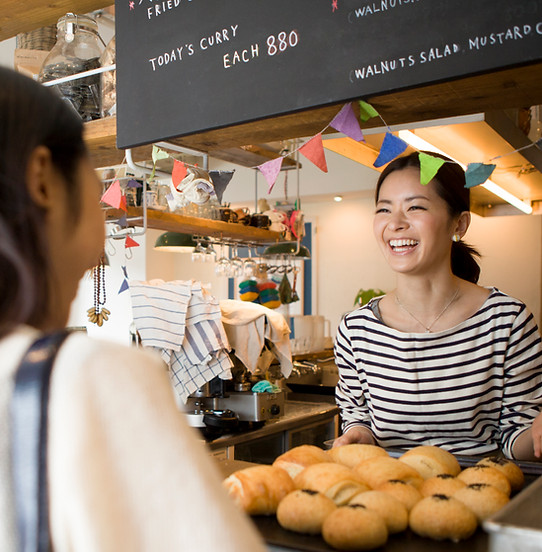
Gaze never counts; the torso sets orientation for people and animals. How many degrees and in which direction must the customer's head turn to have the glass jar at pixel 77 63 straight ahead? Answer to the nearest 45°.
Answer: approximately 45° to its left

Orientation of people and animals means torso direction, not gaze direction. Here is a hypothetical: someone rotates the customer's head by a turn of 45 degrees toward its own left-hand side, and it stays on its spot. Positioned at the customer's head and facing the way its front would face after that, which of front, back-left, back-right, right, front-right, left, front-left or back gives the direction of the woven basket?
front

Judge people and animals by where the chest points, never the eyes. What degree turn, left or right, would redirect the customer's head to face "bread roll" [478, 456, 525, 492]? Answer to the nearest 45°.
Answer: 0° — it already faces it

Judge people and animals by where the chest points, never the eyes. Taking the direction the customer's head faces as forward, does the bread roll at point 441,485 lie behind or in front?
in front

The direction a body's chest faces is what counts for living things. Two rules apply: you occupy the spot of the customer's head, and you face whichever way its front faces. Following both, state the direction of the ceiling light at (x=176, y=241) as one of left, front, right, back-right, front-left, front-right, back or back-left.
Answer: front-left

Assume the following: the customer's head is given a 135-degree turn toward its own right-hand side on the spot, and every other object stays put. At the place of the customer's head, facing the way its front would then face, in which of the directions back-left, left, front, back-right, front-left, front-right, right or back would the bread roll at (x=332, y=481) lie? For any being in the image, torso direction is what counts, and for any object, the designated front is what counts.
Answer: back-left

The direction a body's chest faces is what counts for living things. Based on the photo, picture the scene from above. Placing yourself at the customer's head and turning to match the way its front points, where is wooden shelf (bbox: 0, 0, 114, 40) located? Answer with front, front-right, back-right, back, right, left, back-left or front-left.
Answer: front-left

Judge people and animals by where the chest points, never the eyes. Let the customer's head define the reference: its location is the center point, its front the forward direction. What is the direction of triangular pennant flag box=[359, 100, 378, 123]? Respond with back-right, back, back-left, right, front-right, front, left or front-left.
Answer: front

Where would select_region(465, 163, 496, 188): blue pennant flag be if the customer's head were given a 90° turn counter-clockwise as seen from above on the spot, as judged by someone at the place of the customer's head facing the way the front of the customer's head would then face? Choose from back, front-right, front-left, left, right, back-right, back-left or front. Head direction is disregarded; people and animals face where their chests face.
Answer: right

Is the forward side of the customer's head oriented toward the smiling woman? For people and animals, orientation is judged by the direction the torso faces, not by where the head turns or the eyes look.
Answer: yes

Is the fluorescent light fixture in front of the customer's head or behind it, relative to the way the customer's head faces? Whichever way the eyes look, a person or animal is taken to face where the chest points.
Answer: in front

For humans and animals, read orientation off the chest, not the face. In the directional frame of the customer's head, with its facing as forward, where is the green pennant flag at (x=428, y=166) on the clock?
The green pennant flag is roughly at 12 o'clock from the customer's head.

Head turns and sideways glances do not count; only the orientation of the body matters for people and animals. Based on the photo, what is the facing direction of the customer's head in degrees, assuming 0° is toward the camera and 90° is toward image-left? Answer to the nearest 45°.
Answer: approximately 225°
